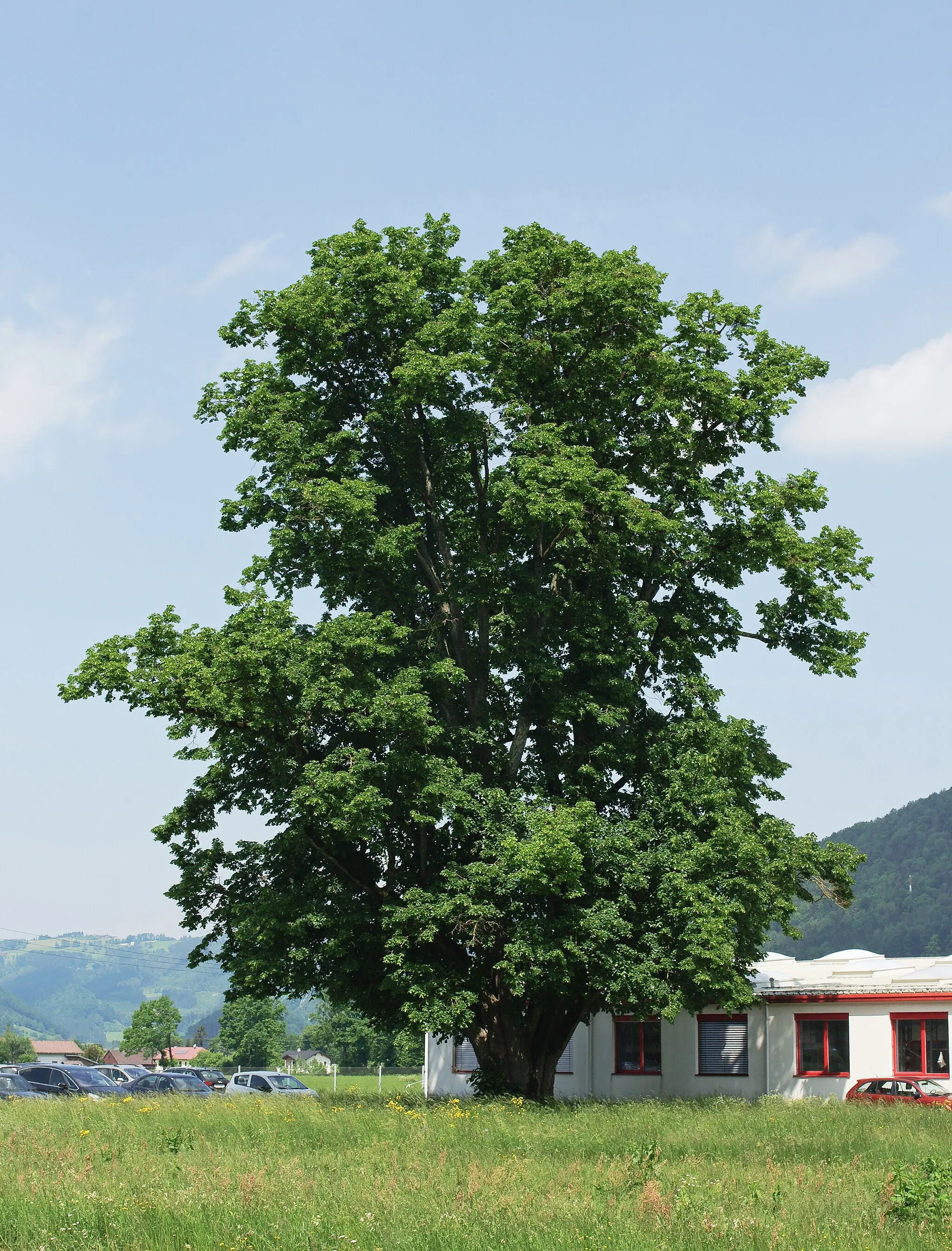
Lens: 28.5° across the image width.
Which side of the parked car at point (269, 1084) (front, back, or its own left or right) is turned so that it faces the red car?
front

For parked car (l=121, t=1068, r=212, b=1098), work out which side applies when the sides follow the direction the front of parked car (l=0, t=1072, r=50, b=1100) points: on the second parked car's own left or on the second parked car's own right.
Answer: on the second parked car's own left
